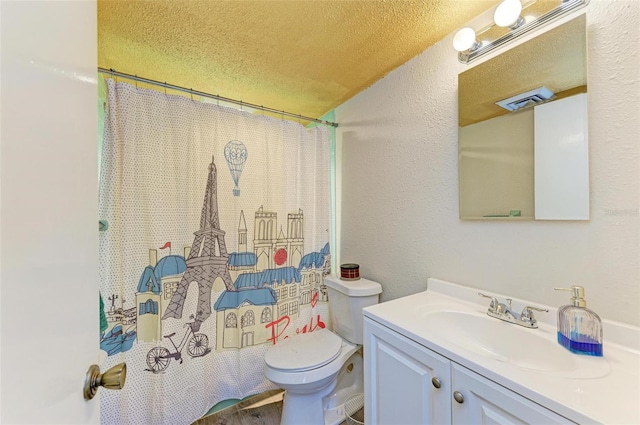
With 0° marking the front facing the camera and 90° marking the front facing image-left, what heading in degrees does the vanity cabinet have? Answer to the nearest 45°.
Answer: approximately 45°

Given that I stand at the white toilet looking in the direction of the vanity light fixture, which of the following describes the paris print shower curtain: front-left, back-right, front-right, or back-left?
back-right

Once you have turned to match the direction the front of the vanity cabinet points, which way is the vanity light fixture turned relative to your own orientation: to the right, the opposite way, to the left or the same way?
the same way

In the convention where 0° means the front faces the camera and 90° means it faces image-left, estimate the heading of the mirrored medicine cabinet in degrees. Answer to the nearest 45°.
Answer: approximately 45°

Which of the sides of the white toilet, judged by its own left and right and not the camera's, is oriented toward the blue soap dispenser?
left

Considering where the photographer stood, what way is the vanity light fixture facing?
facing the viewer and to the left of the viewer

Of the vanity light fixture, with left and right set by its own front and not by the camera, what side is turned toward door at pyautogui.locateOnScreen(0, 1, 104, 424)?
front

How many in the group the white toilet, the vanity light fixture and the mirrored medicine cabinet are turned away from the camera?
0

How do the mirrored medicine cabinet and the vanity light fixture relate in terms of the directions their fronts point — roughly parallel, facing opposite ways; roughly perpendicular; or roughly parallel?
roughly parallel

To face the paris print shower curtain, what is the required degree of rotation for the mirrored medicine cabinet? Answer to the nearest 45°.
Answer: approximately 45° to its right
